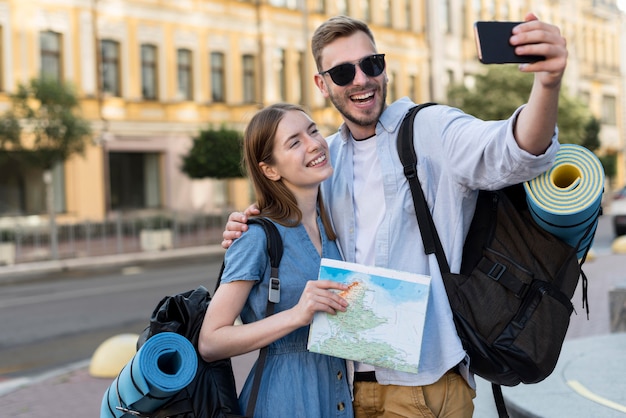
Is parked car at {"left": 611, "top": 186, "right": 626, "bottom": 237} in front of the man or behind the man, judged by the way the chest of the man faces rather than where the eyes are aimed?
behind

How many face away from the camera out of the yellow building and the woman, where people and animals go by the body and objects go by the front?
0

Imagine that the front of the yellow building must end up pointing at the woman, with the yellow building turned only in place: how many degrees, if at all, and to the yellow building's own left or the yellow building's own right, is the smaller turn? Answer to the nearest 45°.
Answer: approximately 45° to the yellow building's own right

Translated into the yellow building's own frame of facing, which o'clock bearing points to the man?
The man is roughly at 1 o'clock from the yellow building.

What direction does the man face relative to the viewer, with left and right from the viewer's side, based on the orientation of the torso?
facing the viewer and to the left of the viewer

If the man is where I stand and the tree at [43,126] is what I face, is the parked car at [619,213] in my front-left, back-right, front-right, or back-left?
front-right

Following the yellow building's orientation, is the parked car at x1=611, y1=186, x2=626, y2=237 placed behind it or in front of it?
in front

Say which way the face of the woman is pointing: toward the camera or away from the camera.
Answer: toward the camera

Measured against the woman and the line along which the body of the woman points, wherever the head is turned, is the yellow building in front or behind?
behind

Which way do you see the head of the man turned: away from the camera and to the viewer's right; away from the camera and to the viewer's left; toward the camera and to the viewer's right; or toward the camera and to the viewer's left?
toward the camera and to the viewer's right

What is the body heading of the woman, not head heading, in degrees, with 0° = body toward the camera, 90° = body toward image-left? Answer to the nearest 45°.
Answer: approximately 315°

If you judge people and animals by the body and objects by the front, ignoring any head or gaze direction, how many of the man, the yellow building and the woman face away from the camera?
0
